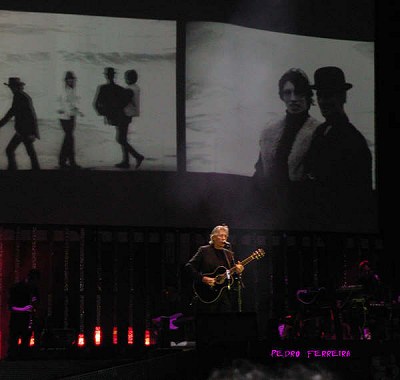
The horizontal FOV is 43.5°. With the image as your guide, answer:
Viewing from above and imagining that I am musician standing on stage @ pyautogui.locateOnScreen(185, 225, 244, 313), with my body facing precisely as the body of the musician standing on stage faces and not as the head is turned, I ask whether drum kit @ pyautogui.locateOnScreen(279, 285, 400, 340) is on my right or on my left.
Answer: on my left

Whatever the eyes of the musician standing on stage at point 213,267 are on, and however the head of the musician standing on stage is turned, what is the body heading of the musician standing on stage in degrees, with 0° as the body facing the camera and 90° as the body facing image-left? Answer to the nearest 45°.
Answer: approximately 315°

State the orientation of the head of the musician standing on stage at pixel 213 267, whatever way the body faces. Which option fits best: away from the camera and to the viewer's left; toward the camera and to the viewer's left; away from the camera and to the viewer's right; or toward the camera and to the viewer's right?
toward the camera and to the viewer's right
